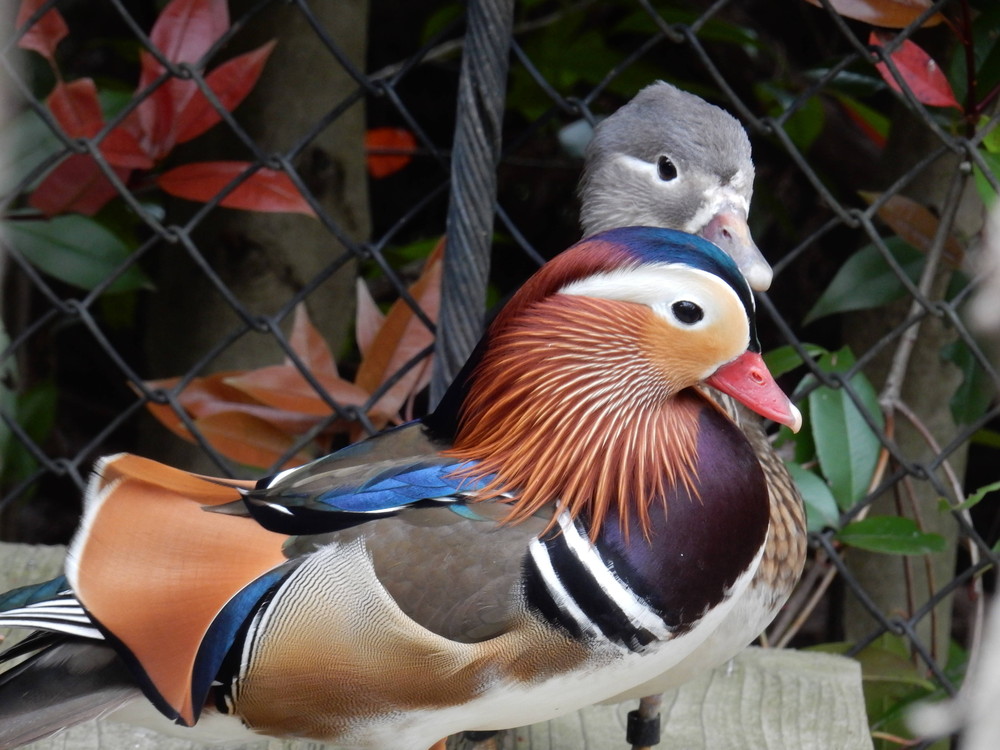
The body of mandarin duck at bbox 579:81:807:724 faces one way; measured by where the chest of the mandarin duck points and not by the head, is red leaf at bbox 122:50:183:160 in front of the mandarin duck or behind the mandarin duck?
behind

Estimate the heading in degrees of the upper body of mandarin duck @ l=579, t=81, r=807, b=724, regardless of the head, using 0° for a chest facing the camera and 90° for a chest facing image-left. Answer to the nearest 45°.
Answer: approximately 315°

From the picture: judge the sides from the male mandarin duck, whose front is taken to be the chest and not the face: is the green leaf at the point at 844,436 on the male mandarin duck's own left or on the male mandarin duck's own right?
on the male mandarin duck's own left

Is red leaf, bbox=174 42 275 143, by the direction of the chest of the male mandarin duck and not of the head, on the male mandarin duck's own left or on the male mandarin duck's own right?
on the male mandarin duck's own left

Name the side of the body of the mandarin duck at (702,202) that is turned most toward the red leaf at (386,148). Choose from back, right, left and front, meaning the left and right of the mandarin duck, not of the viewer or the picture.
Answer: back

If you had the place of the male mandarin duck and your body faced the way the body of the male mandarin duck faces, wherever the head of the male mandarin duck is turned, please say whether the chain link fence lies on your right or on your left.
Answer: on your left

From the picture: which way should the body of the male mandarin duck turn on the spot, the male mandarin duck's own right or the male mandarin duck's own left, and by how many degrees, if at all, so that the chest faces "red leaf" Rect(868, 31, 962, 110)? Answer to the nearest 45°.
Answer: approximately 45° to the male mandarin duck's own left

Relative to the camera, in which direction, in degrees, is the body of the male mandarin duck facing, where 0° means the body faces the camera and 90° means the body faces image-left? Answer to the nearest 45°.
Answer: approximately 270°
